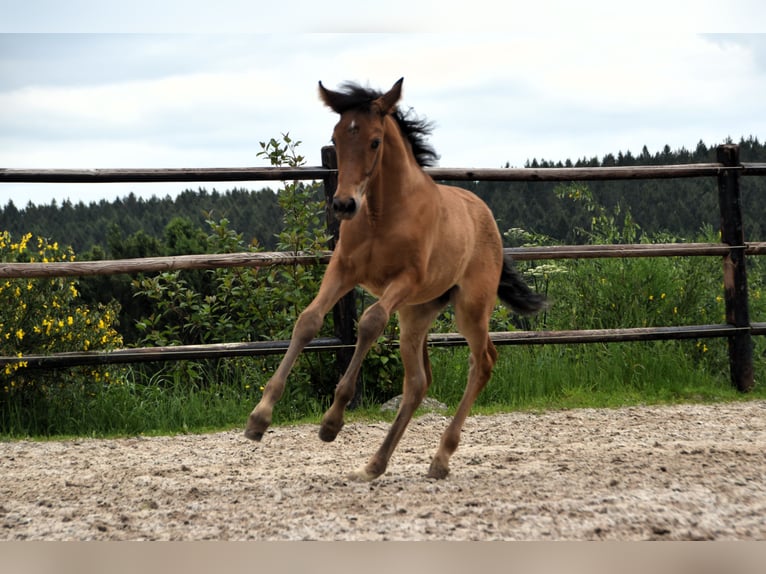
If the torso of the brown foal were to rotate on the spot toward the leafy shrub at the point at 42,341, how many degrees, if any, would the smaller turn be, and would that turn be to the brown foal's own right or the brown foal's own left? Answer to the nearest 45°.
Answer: approximately 90° to the brown foal's own right

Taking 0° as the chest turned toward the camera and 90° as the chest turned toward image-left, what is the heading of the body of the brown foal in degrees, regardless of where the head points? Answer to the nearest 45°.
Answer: approximately 45°
